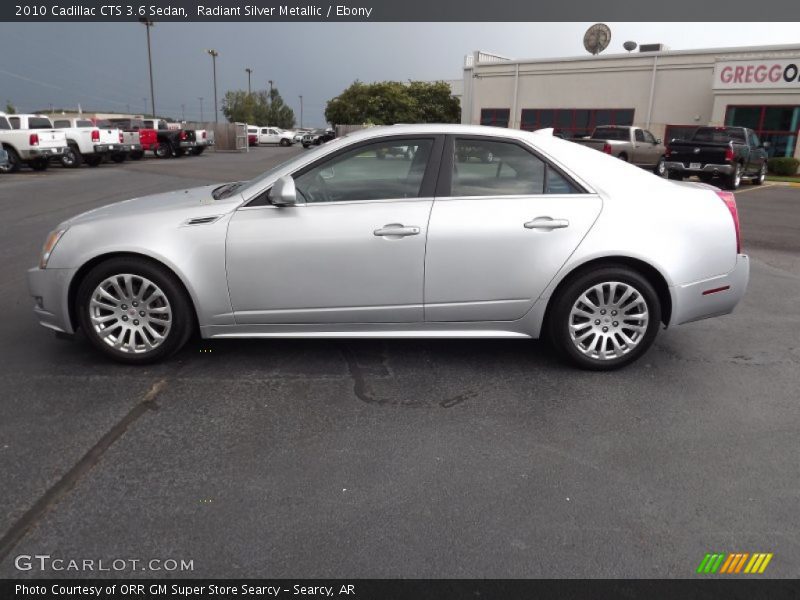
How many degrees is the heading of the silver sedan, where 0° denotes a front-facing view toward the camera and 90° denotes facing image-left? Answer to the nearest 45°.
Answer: approximately 90°

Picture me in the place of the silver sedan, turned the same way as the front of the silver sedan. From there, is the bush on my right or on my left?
on my right

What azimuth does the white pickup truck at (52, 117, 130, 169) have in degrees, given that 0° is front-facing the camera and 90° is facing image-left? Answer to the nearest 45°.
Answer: approximately 135°

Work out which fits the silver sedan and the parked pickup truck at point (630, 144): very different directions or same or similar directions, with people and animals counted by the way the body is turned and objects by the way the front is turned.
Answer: very different directions

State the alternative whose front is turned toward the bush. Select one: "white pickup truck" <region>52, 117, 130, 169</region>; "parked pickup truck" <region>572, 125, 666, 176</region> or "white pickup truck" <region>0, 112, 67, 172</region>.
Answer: the parked pickup truck

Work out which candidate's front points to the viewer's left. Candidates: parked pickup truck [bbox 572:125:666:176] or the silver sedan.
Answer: the silver sedan

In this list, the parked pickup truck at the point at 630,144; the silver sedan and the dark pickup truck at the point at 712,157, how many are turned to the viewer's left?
1

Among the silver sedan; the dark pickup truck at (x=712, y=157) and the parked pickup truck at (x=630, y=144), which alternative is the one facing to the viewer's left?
the silver sedan

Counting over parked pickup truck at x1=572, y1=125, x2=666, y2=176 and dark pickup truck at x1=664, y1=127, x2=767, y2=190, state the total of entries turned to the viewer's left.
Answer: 0
